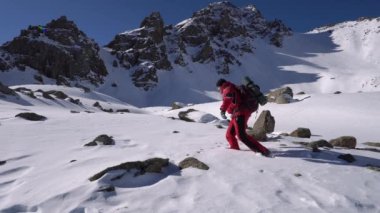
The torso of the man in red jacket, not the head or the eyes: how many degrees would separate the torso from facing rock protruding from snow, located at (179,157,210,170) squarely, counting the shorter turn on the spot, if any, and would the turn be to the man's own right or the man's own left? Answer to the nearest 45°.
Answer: approximately 45° to the man's own left

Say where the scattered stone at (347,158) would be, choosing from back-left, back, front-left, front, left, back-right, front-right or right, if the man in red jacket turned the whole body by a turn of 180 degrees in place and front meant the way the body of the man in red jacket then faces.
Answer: front

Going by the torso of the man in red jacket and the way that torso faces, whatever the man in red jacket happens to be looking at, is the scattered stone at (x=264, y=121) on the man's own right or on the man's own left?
on the man's own right

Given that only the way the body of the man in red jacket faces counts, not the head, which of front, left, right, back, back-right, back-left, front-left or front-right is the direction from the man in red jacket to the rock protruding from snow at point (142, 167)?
front-left

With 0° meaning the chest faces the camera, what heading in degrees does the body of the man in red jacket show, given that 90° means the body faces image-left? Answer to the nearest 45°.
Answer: approximately 90°

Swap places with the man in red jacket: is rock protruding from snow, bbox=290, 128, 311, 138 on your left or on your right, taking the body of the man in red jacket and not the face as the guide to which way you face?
on your right

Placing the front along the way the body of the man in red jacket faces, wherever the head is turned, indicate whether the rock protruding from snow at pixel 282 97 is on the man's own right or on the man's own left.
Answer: on the man's own right

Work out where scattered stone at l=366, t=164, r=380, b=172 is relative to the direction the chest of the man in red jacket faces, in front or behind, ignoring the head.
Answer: behind
